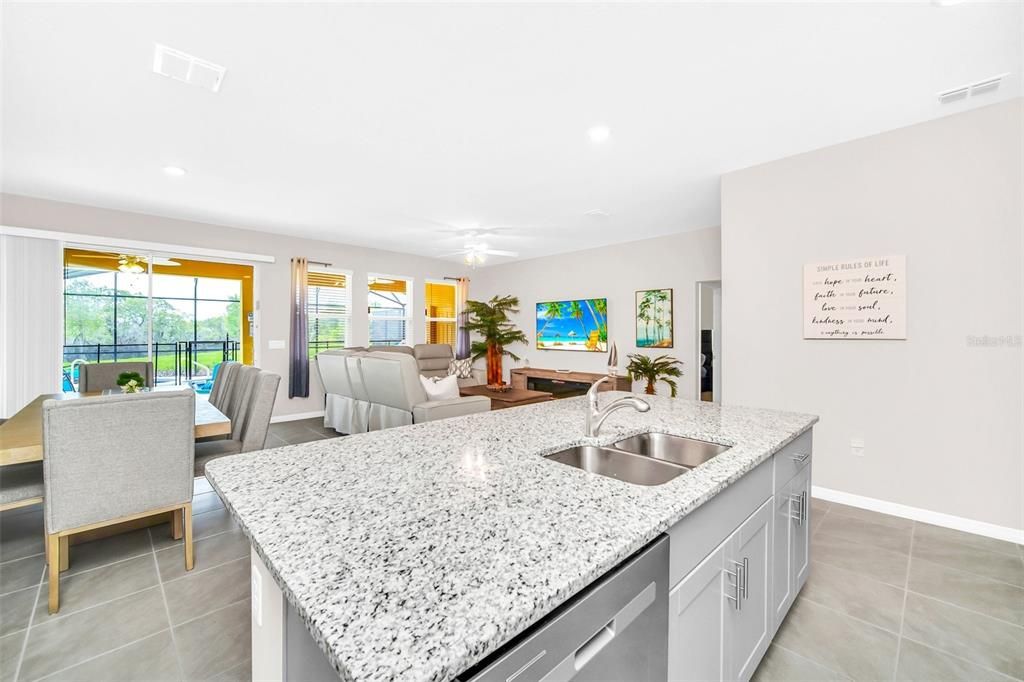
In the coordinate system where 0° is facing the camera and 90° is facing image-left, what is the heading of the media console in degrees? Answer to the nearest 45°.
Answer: approximately 45°

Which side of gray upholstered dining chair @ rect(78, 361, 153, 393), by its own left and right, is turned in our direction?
front

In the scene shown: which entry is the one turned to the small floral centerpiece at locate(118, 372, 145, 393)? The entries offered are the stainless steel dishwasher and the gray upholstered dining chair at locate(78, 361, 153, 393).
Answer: the gray upholstered dining chair

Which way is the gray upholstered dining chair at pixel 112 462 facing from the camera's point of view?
away from the camera

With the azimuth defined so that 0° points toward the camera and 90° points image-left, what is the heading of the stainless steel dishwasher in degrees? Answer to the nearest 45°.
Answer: approximately 315°

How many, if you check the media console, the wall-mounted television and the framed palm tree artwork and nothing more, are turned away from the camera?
0

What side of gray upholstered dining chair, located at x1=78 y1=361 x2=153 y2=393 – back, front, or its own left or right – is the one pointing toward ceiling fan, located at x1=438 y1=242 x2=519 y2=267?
left

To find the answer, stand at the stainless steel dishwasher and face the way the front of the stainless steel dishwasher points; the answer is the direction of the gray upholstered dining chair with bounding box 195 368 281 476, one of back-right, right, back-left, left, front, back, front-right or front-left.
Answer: back

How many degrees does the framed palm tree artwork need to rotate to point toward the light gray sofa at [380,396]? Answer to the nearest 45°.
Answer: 0° — it already faces it

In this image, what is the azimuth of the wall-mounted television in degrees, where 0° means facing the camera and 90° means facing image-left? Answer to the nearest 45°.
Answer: approximately 45°
